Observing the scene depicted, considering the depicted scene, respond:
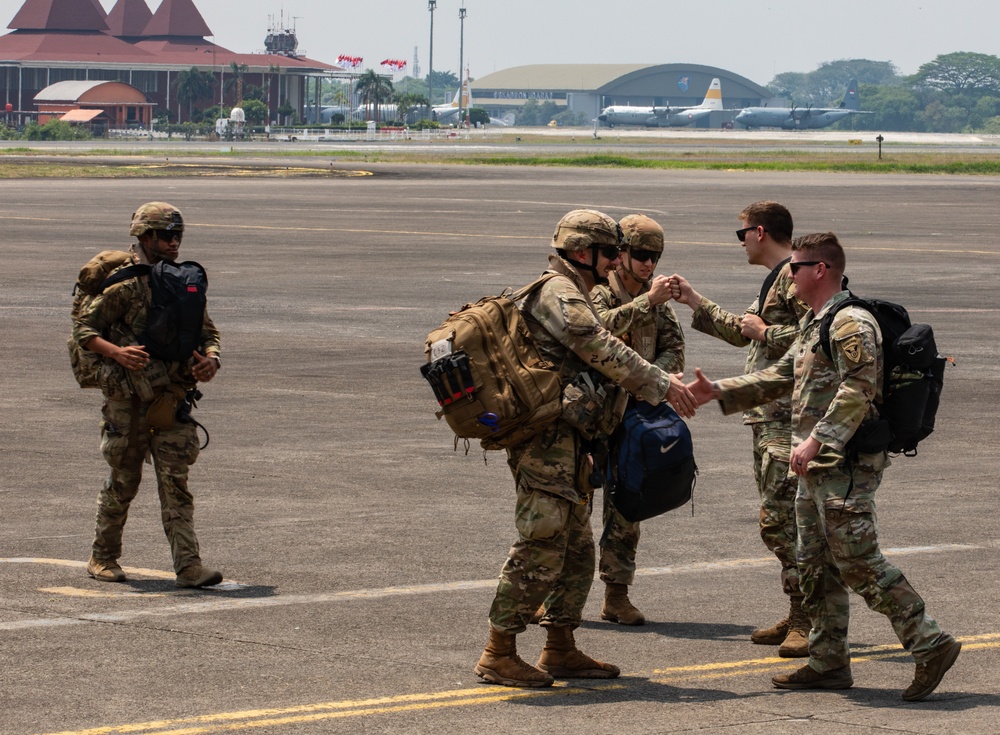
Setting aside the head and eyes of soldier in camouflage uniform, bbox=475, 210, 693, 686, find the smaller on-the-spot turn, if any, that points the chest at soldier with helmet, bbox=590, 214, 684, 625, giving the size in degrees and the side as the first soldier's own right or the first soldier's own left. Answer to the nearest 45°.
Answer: approximately 90° to the first soldier's own left

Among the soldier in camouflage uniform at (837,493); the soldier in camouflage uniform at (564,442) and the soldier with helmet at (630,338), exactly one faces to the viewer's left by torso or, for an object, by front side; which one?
the soldier in camouflage uniform at (837,493)

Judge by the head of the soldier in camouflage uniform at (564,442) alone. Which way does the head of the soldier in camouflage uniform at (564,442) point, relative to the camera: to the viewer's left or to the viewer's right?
to the viewer's right

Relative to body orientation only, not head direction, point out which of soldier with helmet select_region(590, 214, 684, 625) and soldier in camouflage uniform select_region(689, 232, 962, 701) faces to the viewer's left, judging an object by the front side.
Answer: the soldier in camouflage uniform

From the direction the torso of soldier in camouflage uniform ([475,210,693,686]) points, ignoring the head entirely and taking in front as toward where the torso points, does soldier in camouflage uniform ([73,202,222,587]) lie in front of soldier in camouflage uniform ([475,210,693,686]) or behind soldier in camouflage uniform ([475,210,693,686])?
behind

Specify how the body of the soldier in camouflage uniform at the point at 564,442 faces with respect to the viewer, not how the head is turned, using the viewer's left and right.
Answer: facing to the right of the viewer

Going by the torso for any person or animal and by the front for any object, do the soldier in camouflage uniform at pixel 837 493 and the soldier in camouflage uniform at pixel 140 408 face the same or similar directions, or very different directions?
very different directions

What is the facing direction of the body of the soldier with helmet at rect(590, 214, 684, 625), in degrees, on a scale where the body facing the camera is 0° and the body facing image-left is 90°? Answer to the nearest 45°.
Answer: approximately 315°

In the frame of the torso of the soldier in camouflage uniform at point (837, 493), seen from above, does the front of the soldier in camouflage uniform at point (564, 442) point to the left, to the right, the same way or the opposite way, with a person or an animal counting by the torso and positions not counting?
the opposite way

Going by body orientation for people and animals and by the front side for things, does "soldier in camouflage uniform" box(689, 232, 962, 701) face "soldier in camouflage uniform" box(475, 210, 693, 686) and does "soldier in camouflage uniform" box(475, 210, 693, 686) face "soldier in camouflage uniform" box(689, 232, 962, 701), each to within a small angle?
yes

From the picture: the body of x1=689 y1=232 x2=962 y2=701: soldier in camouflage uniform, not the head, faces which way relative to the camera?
to the viewer's left

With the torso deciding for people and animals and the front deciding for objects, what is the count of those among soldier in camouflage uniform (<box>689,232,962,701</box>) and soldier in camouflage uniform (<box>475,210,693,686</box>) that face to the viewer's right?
1

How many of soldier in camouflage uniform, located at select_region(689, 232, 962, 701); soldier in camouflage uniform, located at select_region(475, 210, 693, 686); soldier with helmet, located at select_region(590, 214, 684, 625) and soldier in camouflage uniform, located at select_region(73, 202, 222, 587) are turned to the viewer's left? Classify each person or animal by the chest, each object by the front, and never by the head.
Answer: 1

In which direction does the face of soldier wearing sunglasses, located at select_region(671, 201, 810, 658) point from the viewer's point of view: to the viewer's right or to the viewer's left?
to the viewer's left

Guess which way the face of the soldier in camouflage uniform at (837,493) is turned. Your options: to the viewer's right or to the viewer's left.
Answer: to the viewer's left

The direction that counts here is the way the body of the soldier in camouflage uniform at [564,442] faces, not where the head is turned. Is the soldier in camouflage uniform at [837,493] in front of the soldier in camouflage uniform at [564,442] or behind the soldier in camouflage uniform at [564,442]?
in front
